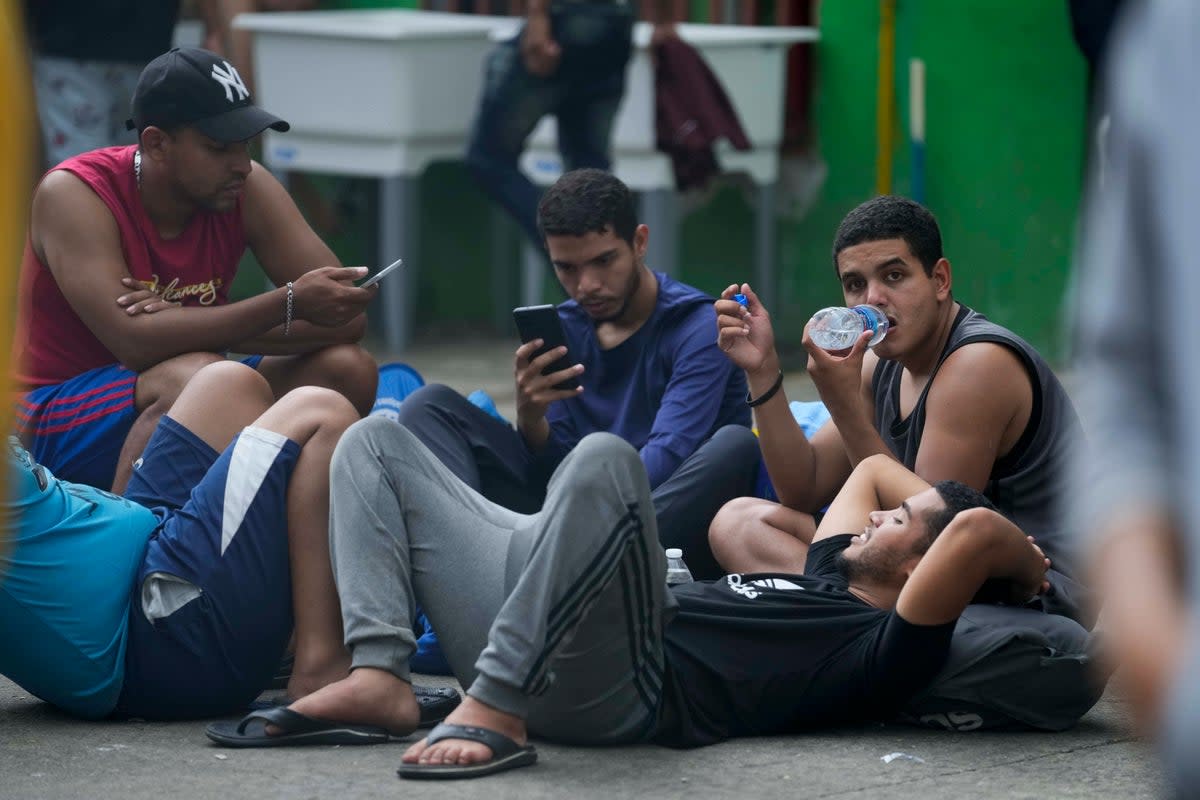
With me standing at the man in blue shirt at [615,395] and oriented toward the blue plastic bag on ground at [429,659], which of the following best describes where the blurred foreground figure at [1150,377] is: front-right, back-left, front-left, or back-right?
front-left

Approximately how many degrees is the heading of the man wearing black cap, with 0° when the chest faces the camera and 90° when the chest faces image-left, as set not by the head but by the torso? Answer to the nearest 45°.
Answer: approximately 315°

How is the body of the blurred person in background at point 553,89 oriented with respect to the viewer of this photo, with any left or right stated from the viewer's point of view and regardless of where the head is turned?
facing the viewer and to the left of the viewer

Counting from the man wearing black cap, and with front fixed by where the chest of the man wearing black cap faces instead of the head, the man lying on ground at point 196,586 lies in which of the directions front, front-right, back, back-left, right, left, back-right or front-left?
front-right

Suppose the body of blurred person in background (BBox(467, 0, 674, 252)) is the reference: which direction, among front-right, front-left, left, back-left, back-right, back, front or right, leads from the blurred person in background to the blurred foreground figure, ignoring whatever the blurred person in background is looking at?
front-left

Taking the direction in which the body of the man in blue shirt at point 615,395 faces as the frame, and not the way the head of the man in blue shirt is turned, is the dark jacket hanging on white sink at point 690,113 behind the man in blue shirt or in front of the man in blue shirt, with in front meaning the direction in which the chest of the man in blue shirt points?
behind

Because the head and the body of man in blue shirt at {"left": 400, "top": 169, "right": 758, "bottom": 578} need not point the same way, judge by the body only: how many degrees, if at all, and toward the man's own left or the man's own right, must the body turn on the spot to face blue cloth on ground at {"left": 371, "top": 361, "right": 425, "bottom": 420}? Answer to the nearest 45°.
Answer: approximately 90° to the man's own right

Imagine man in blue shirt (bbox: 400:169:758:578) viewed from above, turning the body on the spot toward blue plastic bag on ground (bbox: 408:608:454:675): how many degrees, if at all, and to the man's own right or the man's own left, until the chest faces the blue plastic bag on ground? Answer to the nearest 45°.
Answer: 0° — they already face it

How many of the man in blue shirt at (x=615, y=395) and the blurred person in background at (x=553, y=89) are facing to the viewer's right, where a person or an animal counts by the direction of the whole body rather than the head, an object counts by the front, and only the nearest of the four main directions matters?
0

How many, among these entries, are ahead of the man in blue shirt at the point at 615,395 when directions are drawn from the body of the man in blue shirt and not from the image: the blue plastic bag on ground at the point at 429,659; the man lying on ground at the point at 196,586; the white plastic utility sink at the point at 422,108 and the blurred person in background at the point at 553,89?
2

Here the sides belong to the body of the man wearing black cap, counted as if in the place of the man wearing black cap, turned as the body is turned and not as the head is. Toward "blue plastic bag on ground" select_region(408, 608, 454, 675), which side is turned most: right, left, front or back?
front

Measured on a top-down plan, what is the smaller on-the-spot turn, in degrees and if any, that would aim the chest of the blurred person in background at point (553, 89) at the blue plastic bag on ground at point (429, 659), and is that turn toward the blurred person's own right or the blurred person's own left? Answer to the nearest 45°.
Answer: approximately 45° to the blurred person's own left

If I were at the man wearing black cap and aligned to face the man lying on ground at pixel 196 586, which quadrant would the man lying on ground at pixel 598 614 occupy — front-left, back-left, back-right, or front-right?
front-left
